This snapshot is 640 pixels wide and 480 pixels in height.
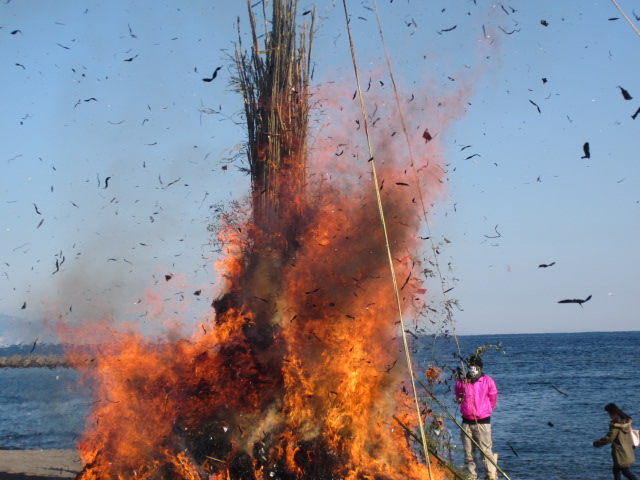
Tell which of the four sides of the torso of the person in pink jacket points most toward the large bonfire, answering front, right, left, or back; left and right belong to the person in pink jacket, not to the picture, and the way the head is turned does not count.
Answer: right

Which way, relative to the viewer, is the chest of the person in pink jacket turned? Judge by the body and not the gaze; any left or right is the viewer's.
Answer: facing the viewer
